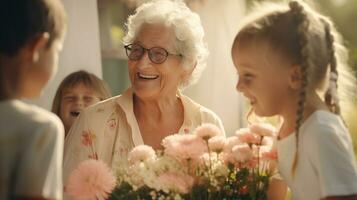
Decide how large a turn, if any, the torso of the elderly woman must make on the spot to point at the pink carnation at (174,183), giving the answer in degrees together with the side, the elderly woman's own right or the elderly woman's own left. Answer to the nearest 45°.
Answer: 0° — they already face it

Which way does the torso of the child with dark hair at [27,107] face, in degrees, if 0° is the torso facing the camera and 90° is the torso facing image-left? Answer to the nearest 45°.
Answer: approximately 225°

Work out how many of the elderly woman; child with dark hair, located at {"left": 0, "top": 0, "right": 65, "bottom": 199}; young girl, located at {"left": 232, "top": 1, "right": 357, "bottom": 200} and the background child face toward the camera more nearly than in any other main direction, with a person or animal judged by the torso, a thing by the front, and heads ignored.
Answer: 2

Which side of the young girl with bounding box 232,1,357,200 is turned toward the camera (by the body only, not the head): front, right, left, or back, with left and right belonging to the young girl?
left

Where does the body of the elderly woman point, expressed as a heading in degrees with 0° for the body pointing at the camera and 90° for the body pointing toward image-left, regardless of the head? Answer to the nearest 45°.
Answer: approximately 0°

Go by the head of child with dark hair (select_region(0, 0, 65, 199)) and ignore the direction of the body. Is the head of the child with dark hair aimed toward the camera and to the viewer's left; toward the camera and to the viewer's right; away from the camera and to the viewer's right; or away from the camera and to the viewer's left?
away from the camera and to the viewer's right

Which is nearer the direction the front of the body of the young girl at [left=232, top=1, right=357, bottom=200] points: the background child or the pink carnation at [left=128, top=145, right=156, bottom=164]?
the pink carnation
